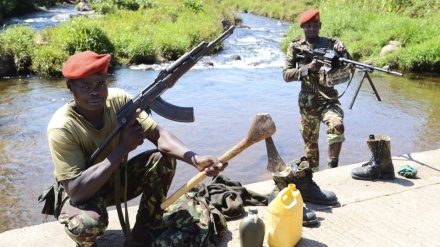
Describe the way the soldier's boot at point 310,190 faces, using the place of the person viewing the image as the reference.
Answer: facing to the right of the viewer

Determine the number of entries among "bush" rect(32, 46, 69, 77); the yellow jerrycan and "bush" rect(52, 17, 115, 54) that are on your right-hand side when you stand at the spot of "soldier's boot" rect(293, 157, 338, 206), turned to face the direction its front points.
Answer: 1

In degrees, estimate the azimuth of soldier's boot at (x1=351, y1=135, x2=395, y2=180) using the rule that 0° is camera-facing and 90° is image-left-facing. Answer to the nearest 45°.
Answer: approximately 90°

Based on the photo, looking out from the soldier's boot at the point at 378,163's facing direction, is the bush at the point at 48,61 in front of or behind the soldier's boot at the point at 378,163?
in front

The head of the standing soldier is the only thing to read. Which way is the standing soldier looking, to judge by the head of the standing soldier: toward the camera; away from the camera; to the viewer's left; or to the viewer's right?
toward the camera

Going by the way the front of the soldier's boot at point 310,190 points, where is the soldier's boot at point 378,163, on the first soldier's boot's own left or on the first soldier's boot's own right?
on the first soldier's boot's own left

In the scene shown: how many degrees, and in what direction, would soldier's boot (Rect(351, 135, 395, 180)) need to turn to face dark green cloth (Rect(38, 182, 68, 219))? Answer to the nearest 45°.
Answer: approximately 45° to its left

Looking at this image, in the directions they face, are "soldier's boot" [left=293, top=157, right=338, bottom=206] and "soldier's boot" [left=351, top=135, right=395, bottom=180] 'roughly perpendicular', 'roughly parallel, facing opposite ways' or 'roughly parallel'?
roughly parallel, facing opposite ways

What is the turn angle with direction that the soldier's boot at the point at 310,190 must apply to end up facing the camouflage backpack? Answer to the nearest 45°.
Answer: approximately 135° to its right

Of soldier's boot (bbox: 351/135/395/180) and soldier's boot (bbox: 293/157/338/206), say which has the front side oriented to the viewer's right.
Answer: soldier's boot (bbox: 293/157/338/206)

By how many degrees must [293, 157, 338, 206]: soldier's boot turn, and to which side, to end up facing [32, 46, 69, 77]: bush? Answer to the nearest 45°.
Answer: approximately 135° to its left

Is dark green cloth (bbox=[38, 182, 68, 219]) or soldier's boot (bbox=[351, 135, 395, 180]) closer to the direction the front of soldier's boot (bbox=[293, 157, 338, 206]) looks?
the soldier's boot

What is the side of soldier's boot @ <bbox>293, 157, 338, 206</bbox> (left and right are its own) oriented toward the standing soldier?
left

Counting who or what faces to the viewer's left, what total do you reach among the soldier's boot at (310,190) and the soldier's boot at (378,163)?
1

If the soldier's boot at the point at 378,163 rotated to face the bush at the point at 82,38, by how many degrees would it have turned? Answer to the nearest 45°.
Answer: approximately 45° to its right
